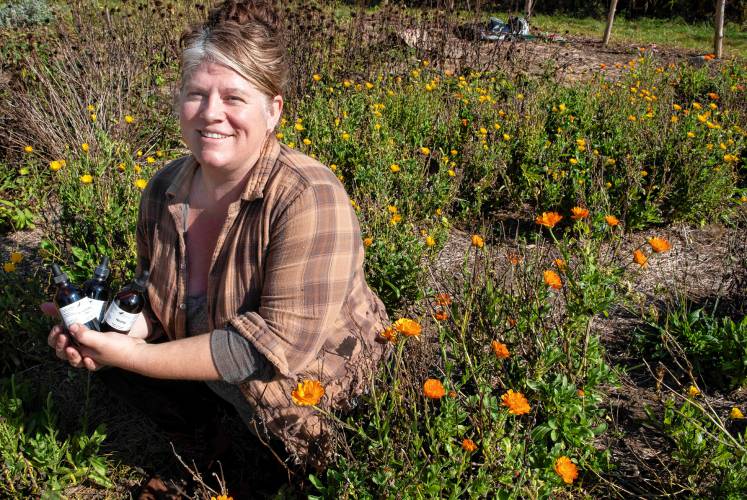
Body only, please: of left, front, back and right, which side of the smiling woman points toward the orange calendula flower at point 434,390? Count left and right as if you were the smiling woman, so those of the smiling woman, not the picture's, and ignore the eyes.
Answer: left

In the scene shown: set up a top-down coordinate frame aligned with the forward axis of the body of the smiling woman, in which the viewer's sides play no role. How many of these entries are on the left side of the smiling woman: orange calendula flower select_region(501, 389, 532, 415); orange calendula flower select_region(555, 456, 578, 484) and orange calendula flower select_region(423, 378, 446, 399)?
3

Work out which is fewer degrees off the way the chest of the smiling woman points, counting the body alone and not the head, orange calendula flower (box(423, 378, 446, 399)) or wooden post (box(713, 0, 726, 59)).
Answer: the orange calendula flower

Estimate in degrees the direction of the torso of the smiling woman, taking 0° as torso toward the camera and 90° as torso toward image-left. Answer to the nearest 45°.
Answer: approximately 45°

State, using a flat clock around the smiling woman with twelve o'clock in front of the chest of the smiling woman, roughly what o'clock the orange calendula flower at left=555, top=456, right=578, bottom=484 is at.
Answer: The orange calendula flower is roughly at 9 o'clock from the smiling woman.
